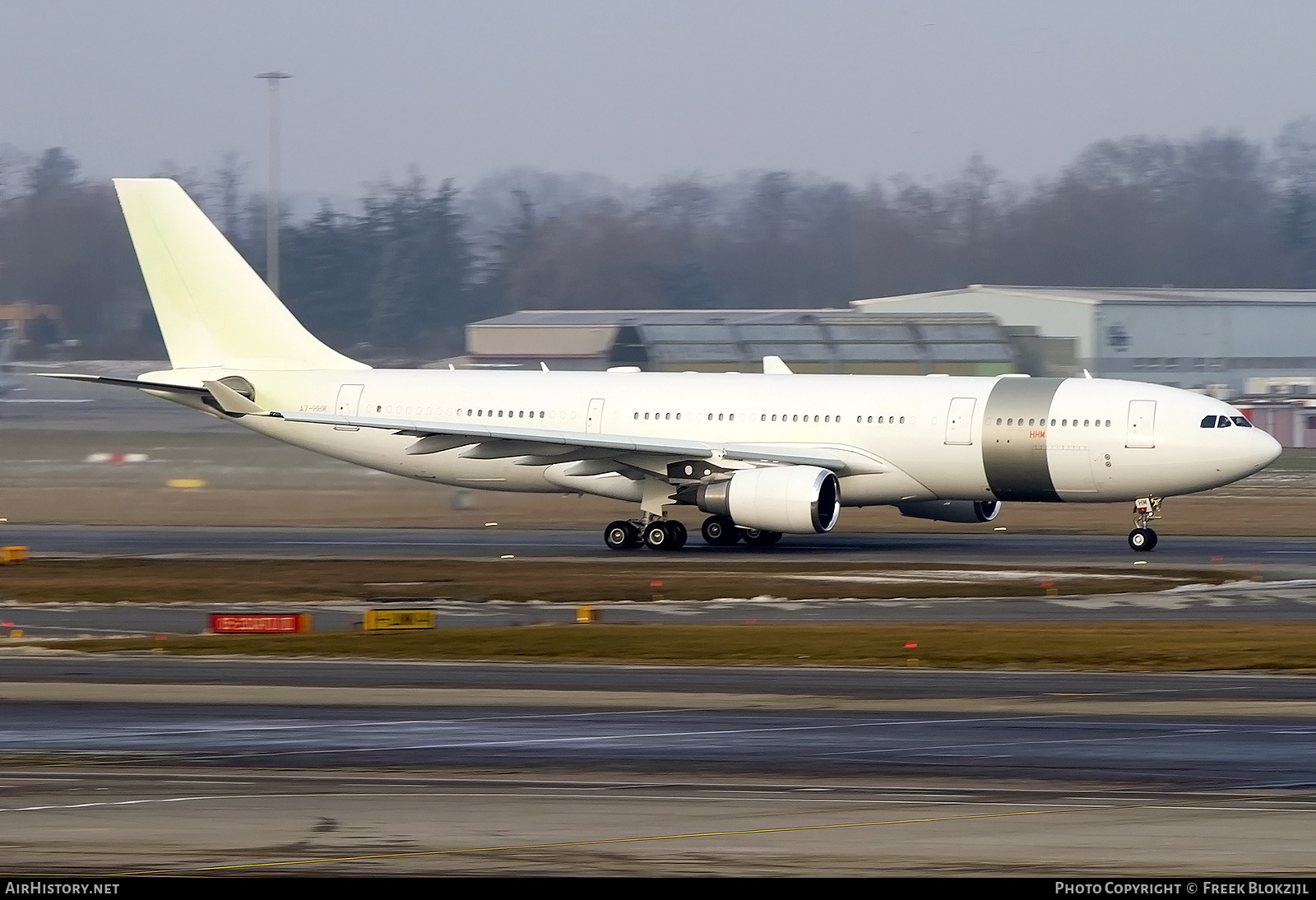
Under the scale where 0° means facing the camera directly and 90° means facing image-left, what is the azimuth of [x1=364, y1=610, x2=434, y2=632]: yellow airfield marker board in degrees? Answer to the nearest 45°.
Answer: approximately 0°

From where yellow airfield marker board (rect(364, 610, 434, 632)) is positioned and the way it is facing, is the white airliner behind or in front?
behind
